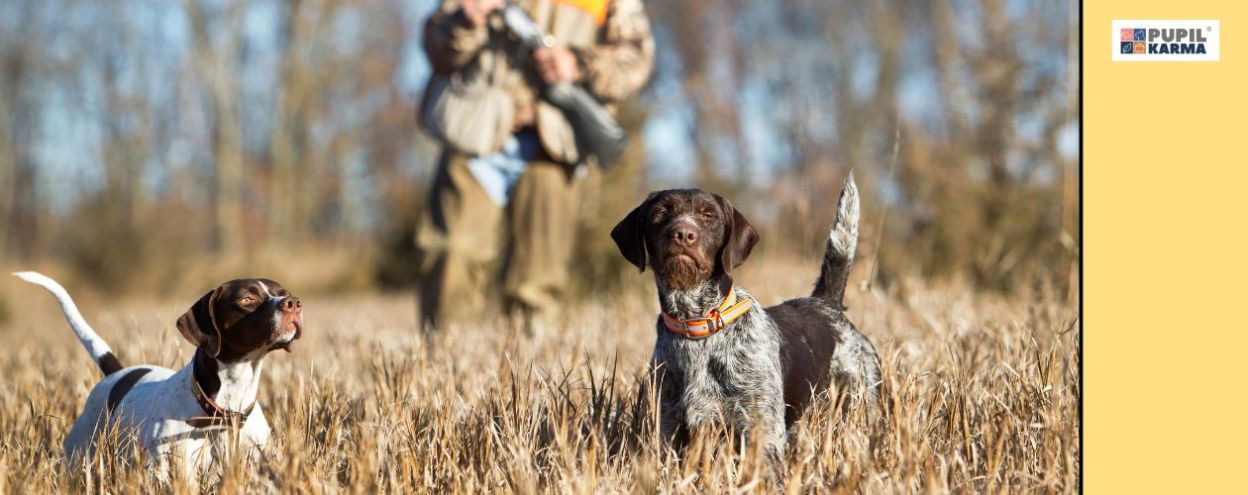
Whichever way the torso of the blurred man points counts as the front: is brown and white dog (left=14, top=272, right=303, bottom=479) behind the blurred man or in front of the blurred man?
in front

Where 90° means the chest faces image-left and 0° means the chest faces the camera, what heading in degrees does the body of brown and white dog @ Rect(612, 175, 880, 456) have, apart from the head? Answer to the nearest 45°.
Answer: approximately 45°

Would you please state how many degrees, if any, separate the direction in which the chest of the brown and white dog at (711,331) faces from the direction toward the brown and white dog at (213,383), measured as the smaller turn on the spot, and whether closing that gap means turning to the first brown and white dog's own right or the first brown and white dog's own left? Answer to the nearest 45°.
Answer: approximately 45° to the first brown and white dog's own right

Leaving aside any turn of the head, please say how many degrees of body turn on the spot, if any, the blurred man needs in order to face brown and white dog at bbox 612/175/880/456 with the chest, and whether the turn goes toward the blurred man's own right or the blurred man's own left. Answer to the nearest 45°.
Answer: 0° — they already face it

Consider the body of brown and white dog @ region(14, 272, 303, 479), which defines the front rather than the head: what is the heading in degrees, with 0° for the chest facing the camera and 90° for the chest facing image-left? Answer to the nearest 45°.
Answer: approximately 315°

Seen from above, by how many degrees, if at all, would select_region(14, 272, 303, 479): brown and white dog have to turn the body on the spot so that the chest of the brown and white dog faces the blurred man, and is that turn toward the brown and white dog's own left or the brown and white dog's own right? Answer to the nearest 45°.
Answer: approximately 90° to the brown and white dog's own left

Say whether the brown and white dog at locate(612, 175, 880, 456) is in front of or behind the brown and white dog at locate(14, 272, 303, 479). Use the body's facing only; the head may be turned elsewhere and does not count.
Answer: in front
